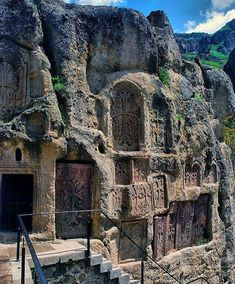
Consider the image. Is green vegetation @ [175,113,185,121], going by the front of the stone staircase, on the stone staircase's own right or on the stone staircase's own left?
on the stone staircase's own left

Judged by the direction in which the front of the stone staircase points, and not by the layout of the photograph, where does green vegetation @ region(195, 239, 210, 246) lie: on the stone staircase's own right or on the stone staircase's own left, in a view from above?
on the stone staircase's own left

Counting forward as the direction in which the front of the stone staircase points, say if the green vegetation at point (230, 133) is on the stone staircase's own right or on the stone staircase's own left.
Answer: on the stone staircase's own left

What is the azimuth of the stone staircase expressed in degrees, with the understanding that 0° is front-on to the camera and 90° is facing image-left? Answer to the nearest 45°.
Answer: approximately 270°
